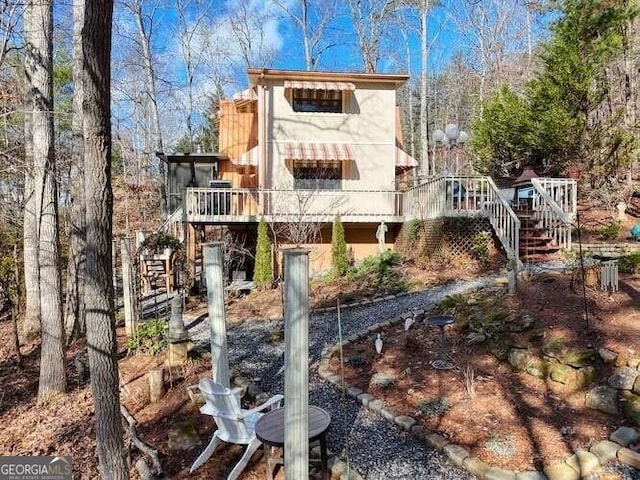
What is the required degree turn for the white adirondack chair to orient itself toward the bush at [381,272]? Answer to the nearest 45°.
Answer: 0° — it already faces it

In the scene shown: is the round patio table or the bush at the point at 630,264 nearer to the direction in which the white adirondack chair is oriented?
the bush

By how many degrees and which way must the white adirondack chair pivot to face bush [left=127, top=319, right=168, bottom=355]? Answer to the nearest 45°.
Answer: approximately 45° to its left

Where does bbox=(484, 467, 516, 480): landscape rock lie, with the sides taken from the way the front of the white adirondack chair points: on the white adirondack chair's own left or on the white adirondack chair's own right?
on the white adirondack chair's own right

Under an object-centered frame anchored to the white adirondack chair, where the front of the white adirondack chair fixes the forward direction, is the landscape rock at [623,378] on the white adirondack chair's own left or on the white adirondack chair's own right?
on the white adirondack chair's own right

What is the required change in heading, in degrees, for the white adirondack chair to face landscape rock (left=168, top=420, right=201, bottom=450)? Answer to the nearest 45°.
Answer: approximately 90° to its left

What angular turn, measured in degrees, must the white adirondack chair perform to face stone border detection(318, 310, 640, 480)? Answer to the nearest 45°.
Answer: approximately 45° to its right

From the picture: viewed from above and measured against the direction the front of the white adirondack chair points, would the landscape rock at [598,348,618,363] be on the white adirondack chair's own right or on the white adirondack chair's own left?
on the white adirondack chair's own right

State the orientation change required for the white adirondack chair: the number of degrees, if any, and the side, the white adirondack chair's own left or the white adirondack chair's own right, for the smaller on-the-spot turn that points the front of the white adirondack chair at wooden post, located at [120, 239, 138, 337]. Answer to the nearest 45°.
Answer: approximately 90° to the white adirondack chair's own left

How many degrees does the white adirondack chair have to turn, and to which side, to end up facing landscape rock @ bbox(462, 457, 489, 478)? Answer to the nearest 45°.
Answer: approximately 90° to its right

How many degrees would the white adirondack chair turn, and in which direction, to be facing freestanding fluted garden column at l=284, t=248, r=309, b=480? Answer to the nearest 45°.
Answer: approximately 90° to its right

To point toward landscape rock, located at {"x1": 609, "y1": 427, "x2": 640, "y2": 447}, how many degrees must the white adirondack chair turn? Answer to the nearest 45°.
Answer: approximately 45° to its right

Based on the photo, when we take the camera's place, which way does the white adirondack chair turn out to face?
facing away from the viewer and to the right of the viewer
